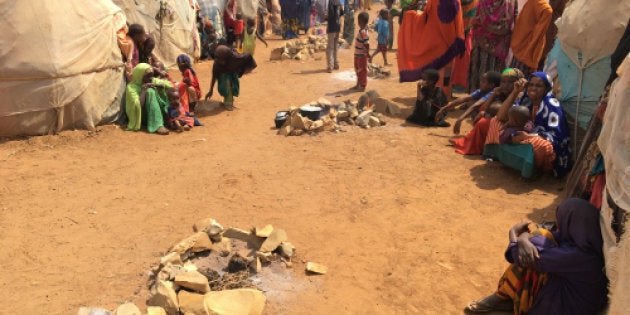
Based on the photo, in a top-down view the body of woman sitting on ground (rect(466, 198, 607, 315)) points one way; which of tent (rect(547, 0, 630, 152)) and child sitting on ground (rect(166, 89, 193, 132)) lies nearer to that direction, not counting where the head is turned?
the child sitting on ground

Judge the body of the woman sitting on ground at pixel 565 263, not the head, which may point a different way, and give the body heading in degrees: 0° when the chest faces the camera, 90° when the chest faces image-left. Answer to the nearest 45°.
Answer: approximately 90°

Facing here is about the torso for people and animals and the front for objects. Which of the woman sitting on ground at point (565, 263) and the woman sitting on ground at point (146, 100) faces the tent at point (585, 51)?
the woman sitting on ground at point (146, 100)

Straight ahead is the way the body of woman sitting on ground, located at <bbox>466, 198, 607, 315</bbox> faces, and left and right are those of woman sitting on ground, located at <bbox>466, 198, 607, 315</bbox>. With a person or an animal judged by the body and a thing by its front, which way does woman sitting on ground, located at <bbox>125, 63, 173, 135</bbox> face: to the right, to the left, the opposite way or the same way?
the opposite way

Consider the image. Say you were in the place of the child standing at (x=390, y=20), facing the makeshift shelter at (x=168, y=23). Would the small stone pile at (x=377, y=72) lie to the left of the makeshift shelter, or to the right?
left

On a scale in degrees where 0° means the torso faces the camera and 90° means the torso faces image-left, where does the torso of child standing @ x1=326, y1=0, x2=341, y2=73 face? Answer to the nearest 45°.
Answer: approximately 0°

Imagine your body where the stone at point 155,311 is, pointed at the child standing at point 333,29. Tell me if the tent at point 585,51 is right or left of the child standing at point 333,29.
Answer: right

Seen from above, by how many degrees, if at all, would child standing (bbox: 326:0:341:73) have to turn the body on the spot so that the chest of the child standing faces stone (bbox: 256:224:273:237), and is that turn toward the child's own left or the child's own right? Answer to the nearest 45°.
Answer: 0° — they already face it
